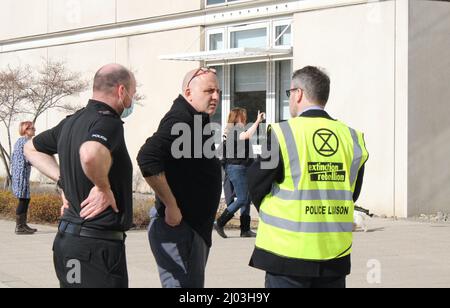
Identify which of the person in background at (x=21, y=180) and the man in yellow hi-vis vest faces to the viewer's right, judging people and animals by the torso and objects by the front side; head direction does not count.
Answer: the person in background

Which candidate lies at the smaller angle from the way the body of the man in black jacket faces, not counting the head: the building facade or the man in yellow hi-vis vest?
the man in yellow hi-vis vest

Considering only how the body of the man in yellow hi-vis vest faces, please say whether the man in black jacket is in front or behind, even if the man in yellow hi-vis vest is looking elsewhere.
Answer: in front

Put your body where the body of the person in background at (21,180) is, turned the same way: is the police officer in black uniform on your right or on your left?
on your right

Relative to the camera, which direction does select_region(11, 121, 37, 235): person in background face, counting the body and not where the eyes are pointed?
to the viewer's right

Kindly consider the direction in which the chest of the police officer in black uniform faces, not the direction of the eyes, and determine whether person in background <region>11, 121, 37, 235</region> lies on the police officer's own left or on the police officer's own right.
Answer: on the police officer's own left

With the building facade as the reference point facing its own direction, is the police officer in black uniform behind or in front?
in front

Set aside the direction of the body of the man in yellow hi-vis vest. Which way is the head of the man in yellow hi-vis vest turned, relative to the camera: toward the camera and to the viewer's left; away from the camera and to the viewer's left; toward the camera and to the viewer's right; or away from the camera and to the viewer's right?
away from the camera and to the viewer's left

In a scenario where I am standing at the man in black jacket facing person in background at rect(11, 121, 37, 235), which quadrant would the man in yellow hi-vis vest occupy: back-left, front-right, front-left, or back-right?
back-right

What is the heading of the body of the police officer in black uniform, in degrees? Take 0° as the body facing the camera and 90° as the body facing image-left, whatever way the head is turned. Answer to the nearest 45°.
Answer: approximately 225°
